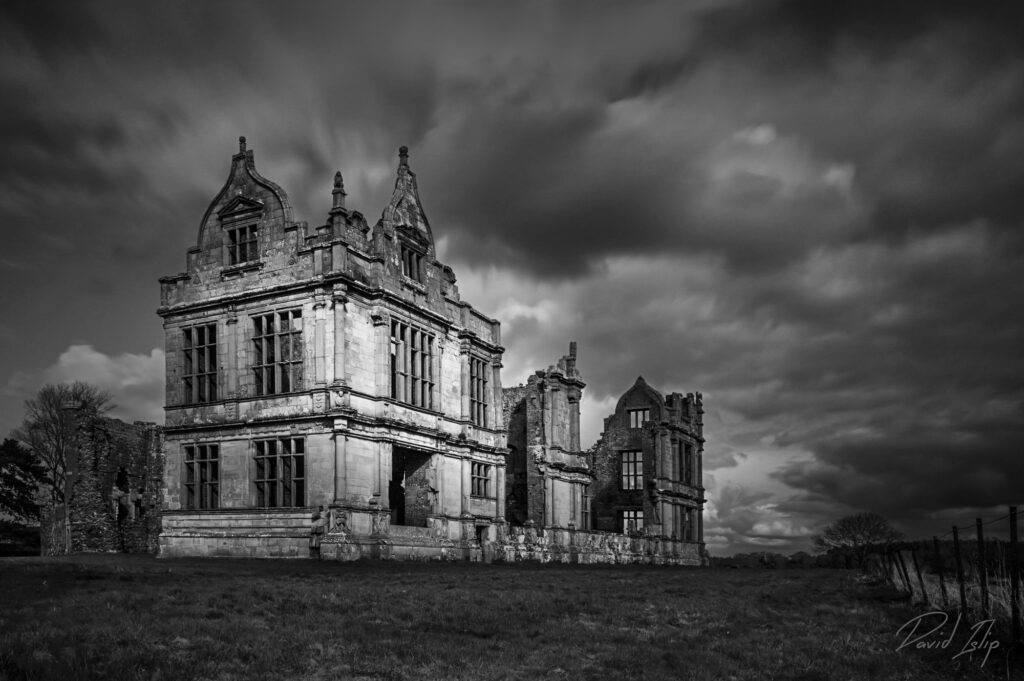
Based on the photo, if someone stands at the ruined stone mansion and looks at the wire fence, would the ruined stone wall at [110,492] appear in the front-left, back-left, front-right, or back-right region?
back-right

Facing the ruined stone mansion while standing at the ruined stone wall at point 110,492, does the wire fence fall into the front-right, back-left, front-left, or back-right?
front-right

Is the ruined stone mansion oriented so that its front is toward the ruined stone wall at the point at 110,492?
no

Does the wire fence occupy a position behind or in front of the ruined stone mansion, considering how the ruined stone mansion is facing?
in front

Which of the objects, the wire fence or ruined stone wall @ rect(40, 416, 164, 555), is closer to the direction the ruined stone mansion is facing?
the wire fence

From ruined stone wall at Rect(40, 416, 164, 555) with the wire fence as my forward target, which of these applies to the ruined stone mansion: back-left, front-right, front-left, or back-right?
front-left
